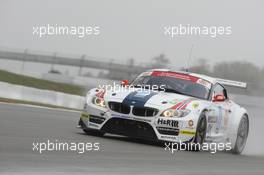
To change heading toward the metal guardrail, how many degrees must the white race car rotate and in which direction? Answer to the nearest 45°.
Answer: approximately 135° to its right
